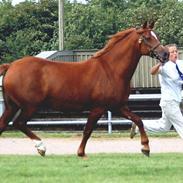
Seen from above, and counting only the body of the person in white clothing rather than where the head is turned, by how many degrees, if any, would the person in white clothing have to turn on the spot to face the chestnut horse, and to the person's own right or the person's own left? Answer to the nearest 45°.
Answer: approximately 135° to the person's own right

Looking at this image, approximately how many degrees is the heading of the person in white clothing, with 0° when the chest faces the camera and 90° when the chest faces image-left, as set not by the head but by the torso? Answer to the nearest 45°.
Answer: approximately 315°

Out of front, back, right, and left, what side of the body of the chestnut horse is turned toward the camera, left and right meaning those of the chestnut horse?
right

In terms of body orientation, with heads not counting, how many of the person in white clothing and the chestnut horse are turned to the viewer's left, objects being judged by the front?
0

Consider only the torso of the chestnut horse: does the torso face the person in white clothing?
yes
